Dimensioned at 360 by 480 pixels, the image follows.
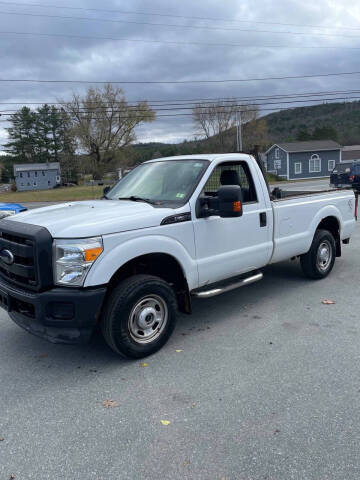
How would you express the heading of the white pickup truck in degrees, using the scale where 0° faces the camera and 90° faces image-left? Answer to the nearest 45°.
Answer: approximately 45°

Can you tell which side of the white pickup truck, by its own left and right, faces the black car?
back

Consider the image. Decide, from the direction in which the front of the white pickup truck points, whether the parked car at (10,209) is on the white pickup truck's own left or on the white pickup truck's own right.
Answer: on the white pickup truck's own right
